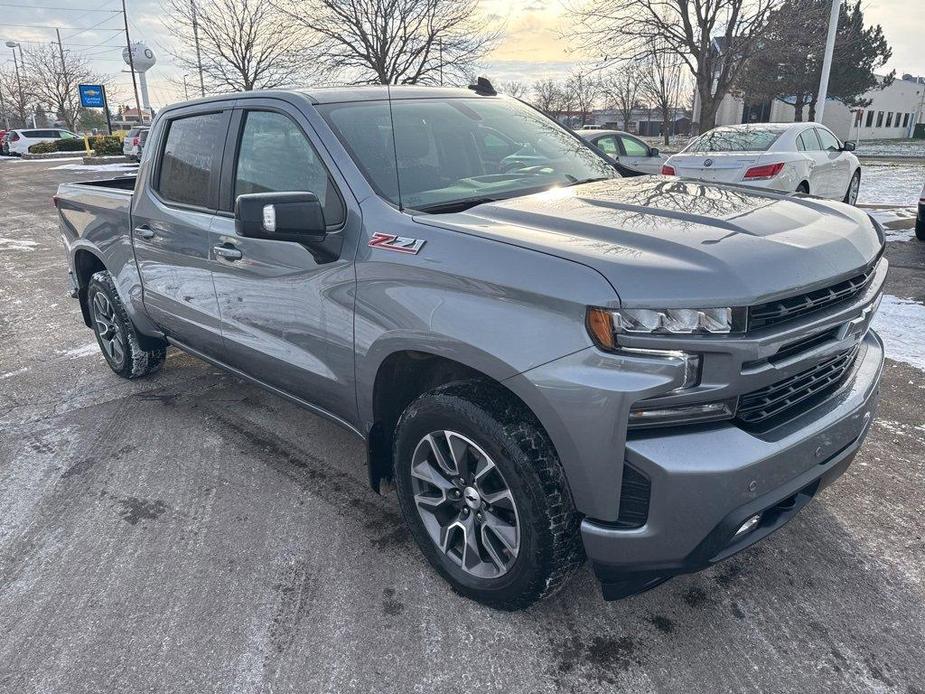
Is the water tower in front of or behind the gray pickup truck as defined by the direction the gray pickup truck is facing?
behind

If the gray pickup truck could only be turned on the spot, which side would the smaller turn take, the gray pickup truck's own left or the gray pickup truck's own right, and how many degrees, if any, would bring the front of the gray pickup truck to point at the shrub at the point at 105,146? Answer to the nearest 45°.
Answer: approximately 180°

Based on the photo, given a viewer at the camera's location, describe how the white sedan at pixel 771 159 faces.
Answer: facing away from the viewer and to the right of the viewer

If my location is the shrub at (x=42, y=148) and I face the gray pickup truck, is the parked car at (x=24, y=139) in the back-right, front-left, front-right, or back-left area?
back-right

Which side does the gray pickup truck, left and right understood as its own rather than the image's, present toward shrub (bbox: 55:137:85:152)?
back
